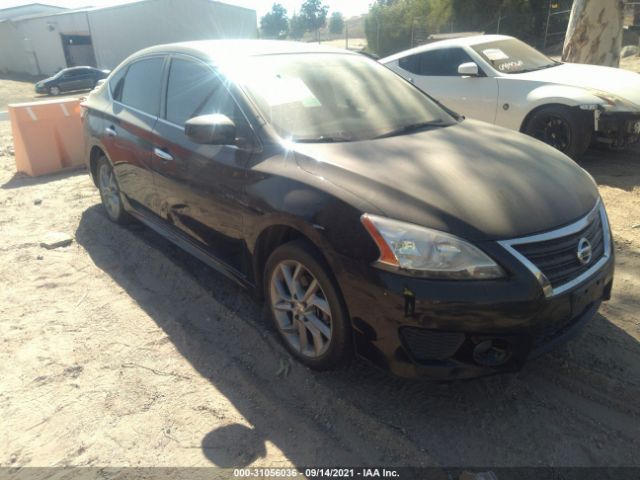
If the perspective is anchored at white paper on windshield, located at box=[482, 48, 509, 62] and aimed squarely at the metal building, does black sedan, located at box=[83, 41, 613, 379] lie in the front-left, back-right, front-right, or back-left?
back-left

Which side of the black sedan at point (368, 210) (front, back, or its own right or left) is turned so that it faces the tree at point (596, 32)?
left

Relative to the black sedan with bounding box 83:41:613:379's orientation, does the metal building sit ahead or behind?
behind

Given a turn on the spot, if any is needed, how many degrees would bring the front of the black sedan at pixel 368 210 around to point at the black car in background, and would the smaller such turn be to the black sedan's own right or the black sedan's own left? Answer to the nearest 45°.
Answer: approximately 180°

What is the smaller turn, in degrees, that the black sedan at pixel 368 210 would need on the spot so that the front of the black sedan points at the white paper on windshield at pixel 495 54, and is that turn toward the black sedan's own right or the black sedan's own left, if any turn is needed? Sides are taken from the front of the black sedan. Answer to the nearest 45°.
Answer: approximately 135° to the black sedan's own left

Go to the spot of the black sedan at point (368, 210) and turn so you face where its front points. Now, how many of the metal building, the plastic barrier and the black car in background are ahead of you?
0

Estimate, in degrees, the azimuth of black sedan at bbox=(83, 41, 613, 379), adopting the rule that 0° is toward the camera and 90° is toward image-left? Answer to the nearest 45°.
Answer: approximately 315°

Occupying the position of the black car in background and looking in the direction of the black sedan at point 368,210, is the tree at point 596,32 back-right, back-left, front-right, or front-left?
front-left

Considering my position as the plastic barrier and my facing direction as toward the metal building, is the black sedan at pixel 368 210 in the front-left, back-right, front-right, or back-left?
back-right

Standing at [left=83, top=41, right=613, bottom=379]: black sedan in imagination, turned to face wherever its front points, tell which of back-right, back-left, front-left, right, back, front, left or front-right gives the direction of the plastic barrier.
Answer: back
